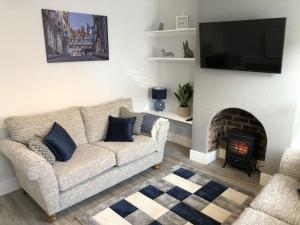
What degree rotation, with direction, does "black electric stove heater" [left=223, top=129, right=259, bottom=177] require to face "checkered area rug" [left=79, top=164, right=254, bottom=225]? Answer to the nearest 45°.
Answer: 0° — it already faces it

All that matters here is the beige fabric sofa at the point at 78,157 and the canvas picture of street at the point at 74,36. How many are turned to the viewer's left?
0

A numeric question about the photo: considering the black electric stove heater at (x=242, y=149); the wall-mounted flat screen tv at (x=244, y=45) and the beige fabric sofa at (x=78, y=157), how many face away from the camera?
0

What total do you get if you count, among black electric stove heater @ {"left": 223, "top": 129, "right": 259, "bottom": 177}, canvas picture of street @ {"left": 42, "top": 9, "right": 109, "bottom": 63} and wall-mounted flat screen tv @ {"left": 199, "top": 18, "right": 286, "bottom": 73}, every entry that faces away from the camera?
0

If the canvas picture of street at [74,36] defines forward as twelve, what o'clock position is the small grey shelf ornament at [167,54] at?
The small grey shelf ornament is roughly at 10 o'clock from the canvas picture of street.

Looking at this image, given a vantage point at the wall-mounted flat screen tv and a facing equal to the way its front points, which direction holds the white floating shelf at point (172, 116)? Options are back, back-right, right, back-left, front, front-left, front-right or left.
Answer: right

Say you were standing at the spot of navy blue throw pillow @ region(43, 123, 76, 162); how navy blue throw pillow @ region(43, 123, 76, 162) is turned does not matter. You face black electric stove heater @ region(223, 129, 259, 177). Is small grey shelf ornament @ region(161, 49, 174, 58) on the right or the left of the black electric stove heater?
left

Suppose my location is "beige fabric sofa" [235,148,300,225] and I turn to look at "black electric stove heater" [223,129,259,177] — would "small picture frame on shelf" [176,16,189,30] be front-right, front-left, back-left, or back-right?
front-left

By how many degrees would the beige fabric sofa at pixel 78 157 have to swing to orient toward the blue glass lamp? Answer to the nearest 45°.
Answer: approximately 90° to its left

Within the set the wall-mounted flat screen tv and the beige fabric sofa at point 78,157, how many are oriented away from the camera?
0

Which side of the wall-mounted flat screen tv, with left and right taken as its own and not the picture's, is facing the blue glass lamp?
right

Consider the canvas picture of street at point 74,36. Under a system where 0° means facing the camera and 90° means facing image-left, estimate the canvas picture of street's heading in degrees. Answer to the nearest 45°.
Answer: approximately 315°
